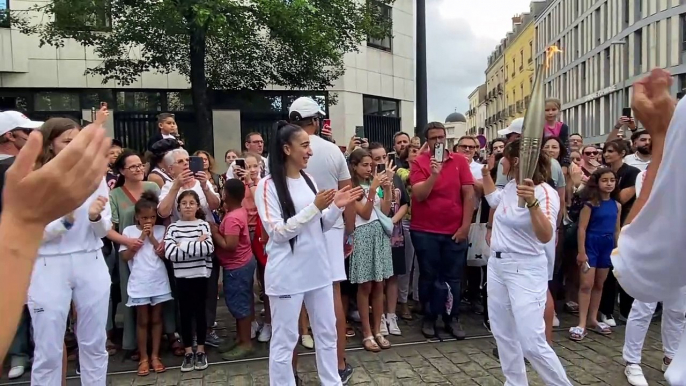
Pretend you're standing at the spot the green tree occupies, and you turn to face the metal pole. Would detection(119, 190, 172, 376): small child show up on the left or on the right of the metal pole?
right

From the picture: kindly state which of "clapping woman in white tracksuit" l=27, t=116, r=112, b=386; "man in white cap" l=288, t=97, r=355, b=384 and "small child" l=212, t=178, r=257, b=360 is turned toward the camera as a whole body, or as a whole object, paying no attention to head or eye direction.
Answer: the clapping woman in white tracksuit

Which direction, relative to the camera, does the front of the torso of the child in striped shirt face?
toward the camera

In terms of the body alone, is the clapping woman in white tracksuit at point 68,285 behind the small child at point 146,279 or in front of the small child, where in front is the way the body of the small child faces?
in front

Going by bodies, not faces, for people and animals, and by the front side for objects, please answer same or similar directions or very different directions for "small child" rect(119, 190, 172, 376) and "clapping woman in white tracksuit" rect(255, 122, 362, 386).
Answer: same or similar directions

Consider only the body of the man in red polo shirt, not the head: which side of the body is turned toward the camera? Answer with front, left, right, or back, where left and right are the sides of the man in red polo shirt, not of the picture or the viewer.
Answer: front

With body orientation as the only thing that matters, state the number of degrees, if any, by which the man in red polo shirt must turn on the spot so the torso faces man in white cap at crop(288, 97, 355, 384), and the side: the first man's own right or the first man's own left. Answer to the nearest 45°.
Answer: approximately 45° to the first man's own right

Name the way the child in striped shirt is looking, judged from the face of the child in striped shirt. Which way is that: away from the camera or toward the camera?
toward the camera

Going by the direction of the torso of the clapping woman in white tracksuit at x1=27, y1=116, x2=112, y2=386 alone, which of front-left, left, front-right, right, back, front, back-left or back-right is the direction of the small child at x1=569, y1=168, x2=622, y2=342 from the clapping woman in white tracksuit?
left

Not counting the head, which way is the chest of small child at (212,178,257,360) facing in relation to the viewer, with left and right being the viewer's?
facing to the left of the viewer
